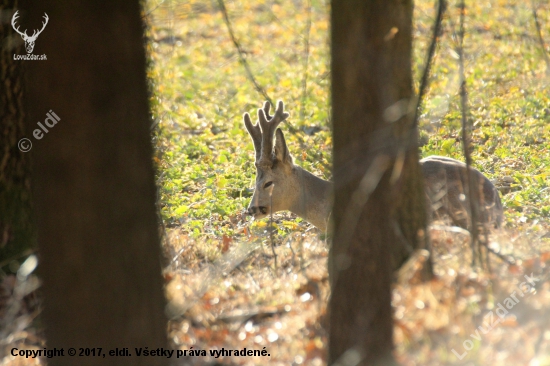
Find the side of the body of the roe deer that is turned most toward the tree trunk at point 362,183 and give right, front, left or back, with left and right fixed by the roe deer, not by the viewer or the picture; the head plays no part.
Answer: left

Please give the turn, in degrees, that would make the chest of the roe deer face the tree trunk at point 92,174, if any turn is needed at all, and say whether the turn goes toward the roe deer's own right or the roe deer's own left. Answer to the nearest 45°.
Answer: approximately 90° to the roe deer's own left

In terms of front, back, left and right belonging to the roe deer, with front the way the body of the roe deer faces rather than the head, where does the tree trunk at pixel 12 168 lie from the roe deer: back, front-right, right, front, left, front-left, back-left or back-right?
front-left

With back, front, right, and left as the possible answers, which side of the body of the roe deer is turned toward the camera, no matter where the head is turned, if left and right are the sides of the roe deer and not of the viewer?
left
